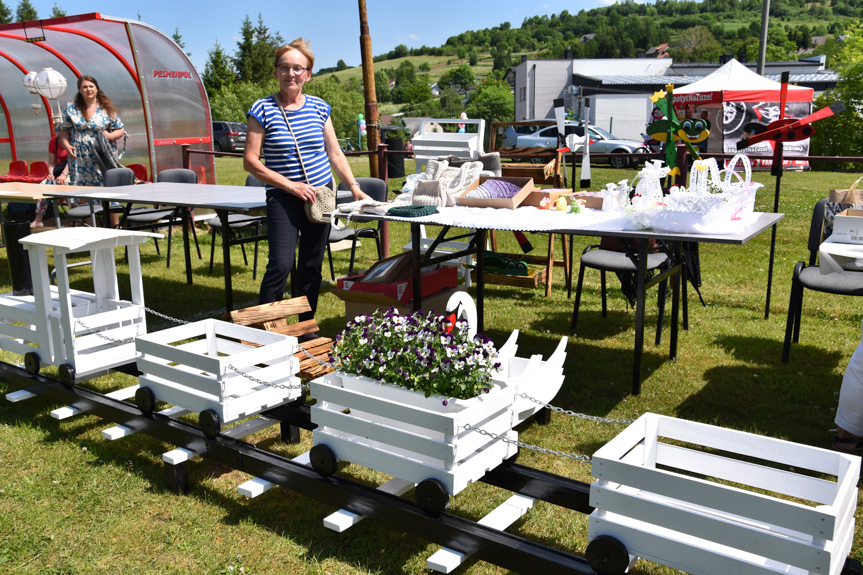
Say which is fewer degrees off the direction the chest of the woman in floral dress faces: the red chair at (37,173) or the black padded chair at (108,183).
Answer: the black padded chair

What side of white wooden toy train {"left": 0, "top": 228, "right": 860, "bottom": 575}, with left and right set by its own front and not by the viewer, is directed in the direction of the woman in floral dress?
front

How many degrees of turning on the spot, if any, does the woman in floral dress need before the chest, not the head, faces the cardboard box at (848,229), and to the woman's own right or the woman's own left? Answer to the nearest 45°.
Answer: approximately 45° to the woman's own left

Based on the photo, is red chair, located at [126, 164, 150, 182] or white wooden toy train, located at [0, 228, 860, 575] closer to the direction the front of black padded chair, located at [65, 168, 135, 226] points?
the white wooden toy train

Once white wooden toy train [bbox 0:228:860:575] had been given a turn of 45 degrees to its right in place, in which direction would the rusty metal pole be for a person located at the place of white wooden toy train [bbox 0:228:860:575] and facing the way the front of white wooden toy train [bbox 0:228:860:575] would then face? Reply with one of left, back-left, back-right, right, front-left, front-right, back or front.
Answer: front

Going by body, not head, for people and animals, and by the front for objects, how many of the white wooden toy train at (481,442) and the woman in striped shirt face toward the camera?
1

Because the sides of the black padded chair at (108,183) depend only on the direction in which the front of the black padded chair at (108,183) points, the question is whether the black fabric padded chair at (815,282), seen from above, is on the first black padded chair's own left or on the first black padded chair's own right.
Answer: on the first black padded chair's own left

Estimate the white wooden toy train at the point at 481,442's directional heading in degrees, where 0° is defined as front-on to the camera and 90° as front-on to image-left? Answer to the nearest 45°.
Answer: approximately 135°

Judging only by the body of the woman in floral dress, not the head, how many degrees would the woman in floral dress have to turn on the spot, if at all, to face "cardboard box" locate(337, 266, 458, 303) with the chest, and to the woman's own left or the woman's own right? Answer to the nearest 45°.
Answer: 0° — they already face it
